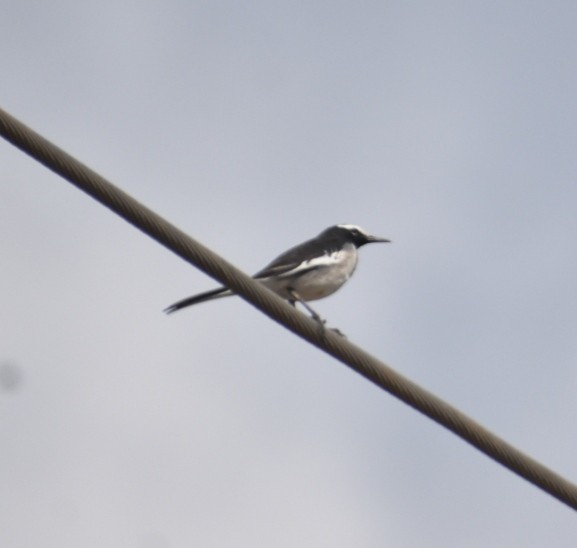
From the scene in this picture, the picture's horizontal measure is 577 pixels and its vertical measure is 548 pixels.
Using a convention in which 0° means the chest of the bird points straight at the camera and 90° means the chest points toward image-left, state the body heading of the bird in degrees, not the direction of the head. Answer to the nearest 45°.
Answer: approximately 270°
